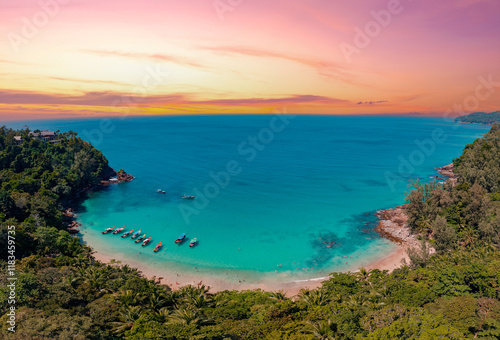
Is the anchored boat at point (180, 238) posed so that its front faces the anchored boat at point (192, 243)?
no

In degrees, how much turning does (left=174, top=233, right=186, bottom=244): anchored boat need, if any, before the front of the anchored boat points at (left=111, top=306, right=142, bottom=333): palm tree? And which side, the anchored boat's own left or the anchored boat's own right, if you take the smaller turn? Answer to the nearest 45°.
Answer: approximately 45° to the anchored boat's own left

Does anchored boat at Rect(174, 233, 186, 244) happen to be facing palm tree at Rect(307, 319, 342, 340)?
no

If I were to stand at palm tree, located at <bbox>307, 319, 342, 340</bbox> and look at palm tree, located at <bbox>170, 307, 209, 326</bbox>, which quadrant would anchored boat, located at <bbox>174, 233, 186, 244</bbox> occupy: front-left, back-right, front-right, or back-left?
front-right

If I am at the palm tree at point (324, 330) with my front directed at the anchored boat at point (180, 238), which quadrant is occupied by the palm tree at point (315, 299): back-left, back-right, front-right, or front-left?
front-right

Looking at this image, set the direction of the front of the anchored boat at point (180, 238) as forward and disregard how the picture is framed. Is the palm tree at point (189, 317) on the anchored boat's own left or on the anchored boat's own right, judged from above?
on the anchored boat's own left

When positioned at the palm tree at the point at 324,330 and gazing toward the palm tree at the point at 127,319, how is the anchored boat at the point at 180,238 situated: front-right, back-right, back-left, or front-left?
front-right

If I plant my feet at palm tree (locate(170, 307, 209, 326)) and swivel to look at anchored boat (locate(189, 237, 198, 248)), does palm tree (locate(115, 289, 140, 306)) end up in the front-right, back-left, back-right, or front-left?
front-left
